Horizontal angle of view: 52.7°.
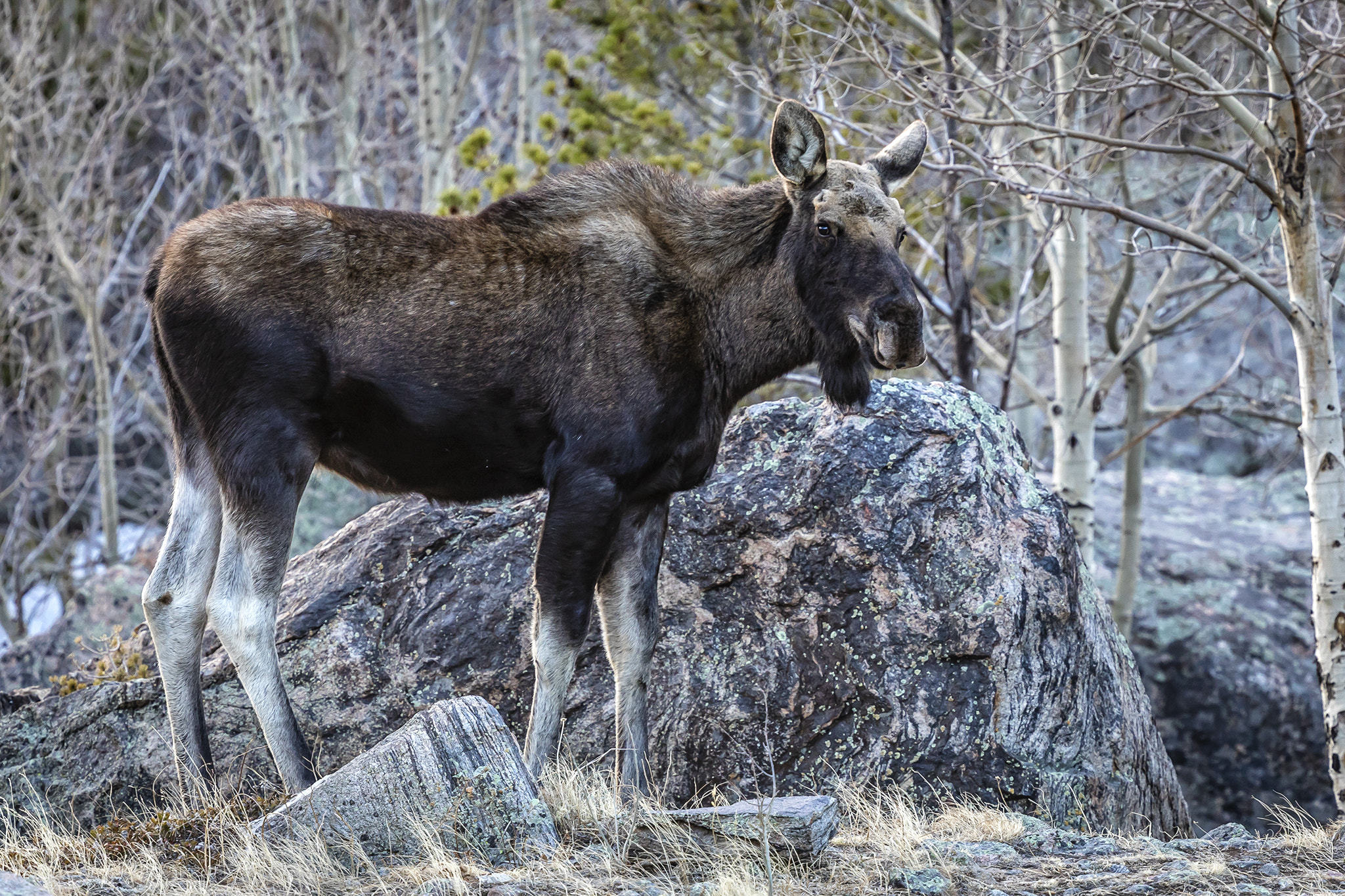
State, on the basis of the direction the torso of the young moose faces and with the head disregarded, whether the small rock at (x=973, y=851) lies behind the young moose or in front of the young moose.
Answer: in front

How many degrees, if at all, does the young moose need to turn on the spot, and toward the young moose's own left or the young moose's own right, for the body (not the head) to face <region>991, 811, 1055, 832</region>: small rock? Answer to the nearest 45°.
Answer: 0° — it already faces it

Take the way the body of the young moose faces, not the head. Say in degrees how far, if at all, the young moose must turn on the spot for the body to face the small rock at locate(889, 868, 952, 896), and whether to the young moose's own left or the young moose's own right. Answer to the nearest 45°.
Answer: approximately 45° to the young moose's own right

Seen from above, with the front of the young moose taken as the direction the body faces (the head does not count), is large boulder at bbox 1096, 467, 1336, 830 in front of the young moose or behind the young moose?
in front

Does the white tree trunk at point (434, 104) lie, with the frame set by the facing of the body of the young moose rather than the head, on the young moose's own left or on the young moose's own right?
on the young moose's own left

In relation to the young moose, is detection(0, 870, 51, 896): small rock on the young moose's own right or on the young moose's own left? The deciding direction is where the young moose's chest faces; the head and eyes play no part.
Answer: on the young moose's own right

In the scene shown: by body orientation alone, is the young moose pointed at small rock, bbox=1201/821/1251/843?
yes

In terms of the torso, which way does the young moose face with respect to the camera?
to the viewer's right

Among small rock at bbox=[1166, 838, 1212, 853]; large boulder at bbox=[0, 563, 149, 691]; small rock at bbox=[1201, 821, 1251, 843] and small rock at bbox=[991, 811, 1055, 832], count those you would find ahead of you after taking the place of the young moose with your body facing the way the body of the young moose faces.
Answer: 3

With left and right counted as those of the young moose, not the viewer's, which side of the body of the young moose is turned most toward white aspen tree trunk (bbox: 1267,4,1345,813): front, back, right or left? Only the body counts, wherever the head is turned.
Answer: front

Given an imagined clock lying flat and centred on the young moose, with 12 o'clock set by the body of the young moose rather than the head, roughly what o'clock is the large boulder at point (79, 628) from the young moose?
The large boulder is roughly at 8 o'clock from the young moose.

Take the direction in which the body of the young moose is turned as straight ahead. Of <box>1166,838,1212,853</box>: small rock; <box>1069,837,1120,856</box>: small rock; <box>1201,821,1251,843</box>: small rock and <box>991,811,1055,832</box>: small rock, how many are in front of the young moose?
4

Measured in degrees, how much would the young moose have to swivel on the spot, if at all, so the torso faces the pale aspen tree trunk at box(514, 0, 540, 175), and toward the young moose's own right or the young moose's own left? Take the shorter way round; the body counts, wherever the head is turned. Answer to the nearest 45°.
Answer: approximately 90° to the young moose's own left
